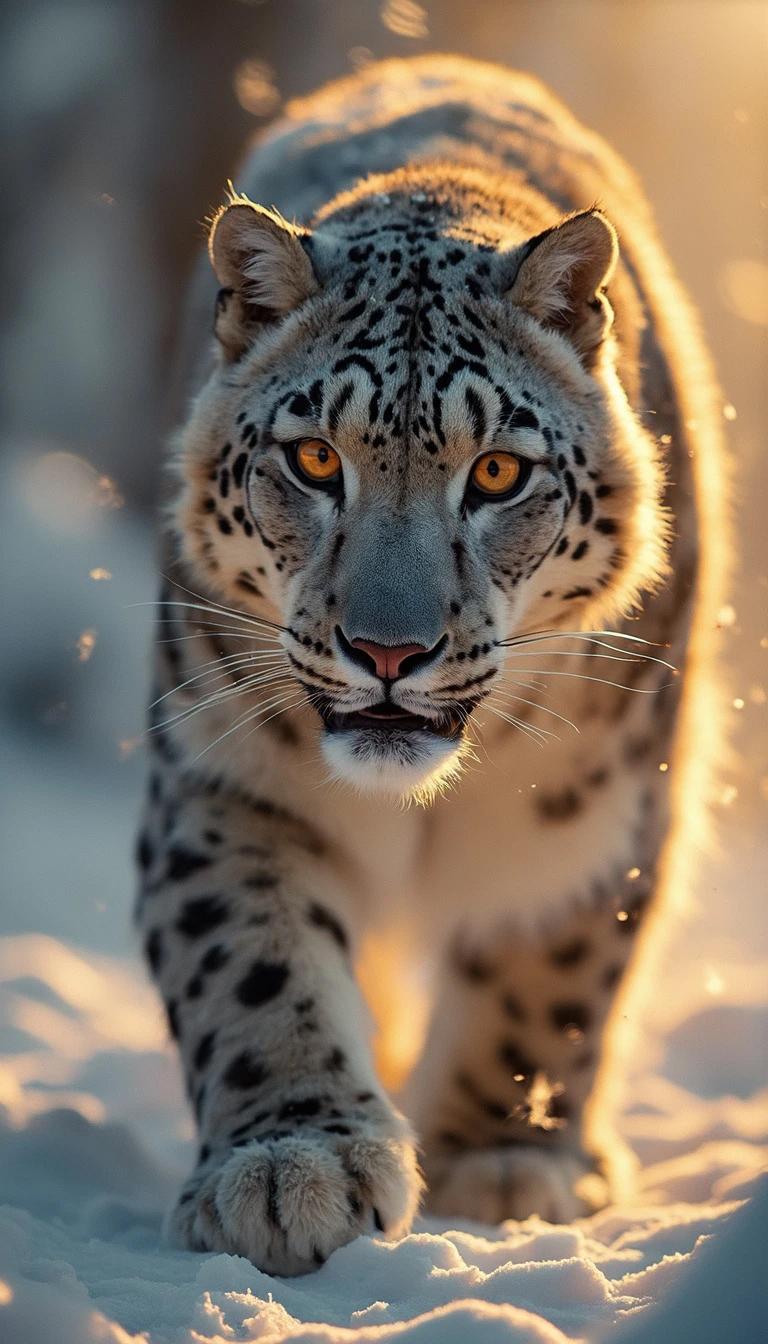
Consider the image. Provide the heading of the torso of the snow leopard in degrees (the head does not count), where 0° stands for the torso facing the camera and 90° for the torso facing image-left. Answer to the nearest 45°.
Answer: approximately 0°
